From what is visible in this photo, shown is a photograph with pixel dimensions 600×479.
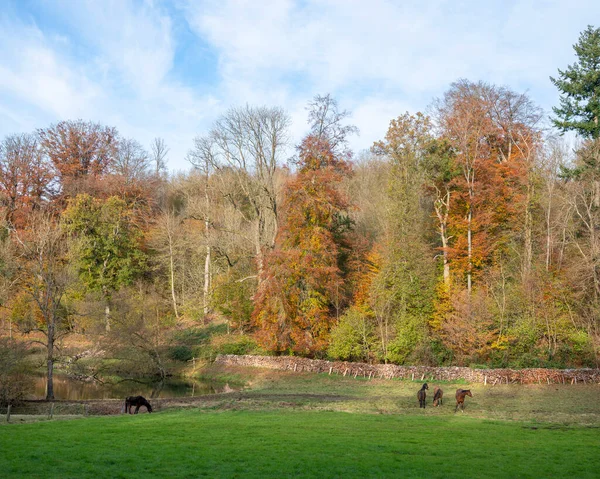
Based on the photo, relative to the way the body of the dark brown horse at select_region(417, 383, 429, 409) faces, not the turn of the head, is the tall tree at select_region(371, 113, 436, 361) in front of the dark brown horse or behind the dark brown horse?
behind

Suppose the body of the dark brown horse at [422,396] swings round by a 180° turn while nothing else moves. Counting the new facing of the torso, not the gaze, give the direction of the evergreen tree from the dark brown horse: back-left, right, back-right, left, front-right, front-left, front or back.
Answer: front-right

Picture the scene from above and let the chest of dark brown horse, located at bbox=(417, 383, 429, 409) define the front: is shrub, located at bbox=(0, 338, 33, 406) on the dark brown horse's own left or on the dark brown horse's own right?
on the dark brown horse's own right

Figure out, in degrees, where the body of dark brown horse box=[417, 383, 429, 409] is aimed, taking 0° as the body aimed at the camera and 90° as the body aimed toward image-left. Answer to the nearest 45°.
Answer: approximately 0°
